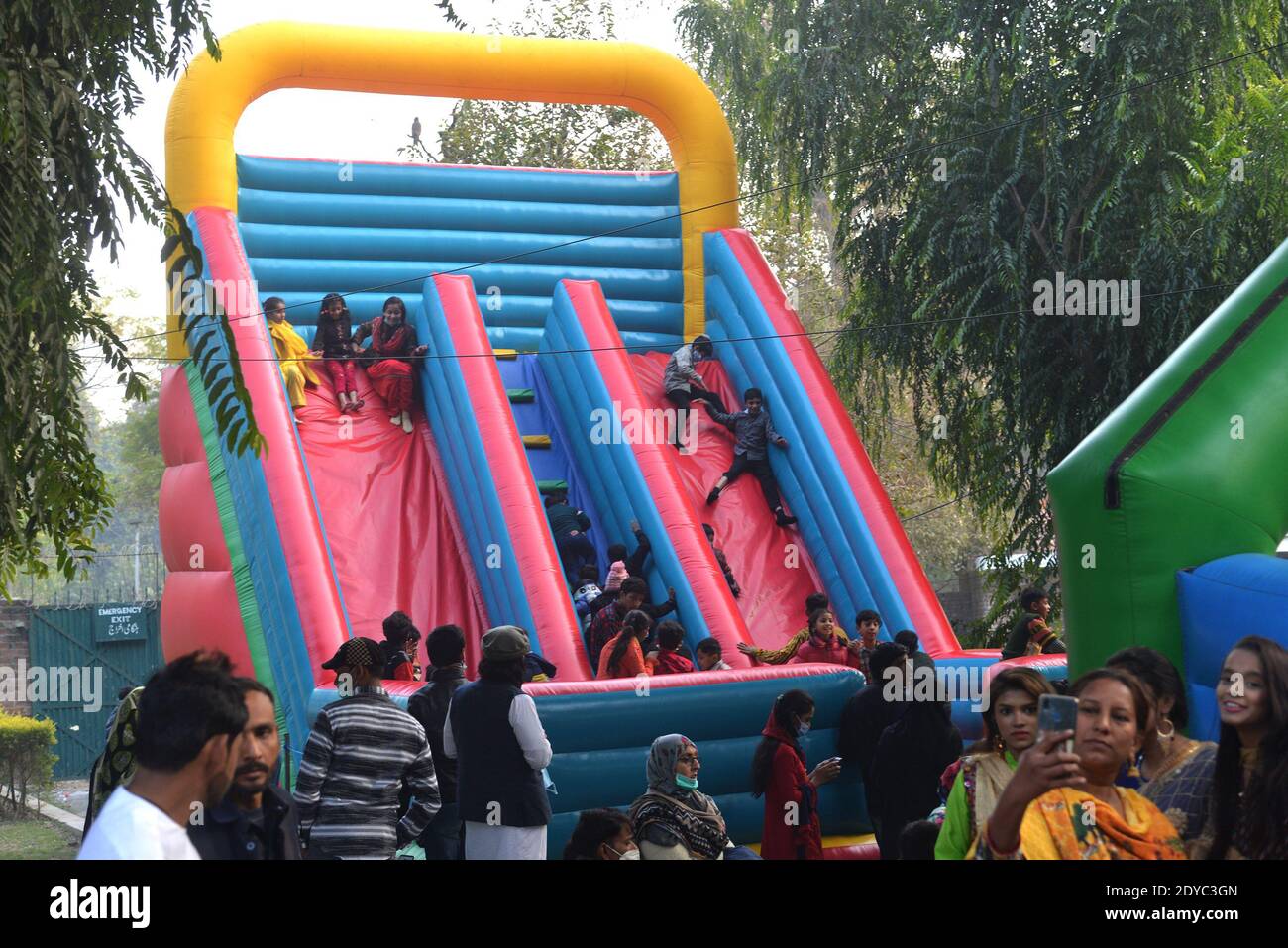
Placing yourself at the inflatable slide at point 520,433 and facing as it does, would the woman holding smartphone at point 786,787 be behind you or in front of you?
in front

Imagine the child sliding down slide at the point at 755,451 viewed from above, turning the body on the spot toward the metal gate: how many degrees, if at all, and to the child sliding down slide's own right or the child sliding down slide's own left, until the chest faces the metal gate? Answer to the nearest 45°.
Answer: approximately 135° to the child sliding down slide's own right

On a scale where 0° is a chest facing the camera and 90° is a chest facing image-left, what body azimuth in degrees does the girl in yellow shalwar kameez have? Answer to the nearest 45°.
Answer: approximately 315°

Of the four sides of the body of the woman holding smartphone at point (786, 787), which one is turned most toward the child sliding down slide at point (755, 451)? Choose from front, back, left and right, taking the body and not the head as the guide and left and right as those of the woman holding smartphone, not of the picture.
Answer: left

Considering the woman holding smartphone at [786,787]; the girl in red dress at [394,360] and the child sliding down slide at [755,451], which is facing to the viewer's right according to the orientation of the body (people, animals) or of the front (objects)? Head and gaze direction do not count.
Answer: the woman holding smartphone

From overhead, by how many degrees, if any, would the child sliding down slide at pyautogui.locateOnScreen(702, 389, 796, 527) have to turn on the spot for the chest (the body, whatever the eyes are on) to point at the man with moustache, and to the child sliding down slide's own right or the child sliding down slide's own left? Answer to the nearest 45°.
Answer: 0° — they already face them

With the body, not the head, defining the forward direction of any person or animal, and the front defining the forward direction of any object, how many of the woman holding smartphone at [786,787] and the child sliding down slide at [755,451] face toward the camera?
1

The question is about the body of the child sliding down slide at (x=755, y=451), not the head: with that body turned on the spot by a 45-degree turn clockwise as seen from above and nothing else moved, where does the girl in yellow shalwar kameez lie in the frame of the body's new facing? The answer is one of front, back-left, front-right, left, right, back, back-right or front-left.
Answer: front-right

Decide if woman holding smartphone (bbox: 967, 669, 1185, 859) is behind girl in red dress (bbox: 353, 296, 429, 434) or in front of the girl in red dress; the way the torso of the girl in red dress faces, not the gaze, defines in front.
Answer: in front
